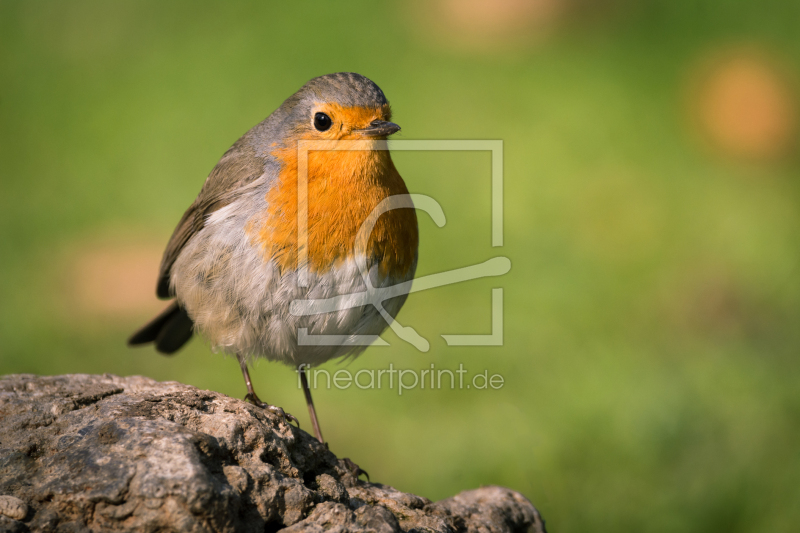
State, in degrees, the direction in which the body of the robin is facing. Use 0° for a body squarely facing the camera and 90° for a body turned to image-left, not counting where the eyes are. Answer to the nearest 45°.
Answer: approximately 315°
